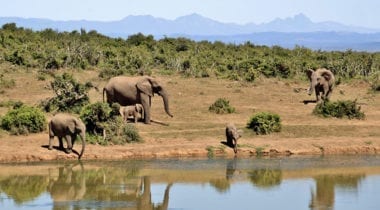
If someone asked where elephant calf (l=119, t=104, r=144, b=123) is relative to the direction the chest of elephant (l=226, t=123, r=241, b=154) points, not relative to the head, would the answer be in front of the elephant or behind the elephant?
behind

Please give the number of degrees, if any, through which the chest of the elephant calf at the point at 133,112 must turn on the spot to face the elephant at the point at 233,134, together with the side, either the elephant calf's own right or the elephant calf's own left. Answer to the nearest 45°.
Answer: approximately 45° to the elephant calf's own right

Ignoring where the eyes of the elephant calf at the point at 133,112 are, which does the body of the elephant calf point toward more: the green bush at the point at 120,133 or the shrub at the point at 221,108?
the shrub

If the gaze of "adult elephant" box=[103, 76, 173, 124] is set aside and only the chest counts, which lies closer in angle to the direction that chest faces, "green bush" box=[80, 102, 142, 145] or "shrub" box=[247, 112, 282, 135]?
the shrub

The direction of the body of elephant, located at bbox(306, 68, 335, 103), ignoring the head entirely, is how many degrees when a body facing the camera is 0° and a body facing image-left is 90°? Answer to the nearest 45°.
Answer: approximately 45°

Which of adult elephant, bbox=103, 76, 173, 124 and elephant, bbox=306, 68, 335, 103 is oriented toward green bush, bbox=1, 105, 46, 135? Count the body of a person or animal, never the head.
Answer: the elephant

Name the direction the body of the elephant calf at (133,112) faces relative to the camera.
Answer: to the viewer's right

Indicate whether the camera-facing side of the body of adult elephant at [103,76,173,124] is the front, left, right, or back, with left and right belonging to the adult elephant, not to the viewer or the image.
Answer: right
